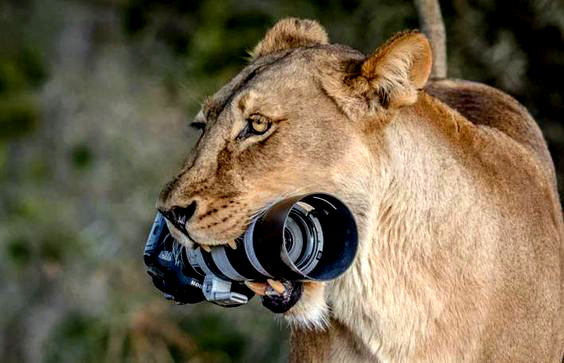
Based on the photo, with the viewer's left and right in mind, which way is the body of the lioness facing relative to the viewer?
facing the viewer and to the left of the viewer
